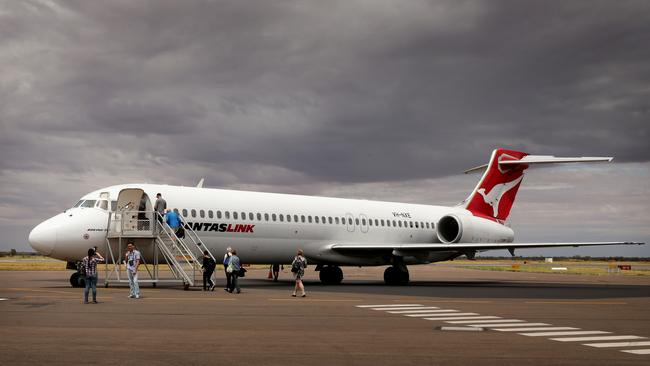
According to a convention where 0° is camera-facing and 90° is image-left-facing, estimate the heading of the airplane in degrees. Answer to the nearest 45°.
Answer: approximately 45°

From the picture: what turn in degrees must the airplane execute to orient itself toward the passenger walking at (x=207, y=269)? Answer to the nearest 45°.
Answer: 0° — it already faces them

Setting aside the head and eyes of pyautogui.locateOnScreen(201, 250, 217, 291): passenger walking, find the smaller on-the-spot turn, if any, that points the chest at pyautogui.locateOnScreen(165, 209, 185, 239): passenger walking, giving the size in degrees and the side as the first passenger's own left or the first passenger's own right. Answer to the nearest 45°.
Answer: approximately 45° to the first passenger's own right

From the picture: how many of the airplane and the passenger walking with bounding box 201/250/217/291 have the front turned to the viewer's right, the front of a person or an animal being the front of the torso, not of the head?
0

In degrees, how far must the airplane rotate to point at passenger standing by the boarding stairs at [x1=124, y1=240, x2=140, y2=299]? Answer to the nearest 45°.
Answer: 0° — it already faces them

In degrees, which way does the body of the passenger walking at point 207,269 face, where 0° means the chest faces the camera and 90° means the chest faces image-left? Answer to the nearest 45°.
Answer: approximately 90°

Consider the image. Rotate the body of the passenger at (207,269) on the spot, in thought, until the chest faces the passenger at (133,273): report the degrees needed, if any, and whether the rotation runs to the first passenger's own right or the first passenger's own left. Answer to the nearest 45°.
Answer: approximately 45° to the first passenger's own left
